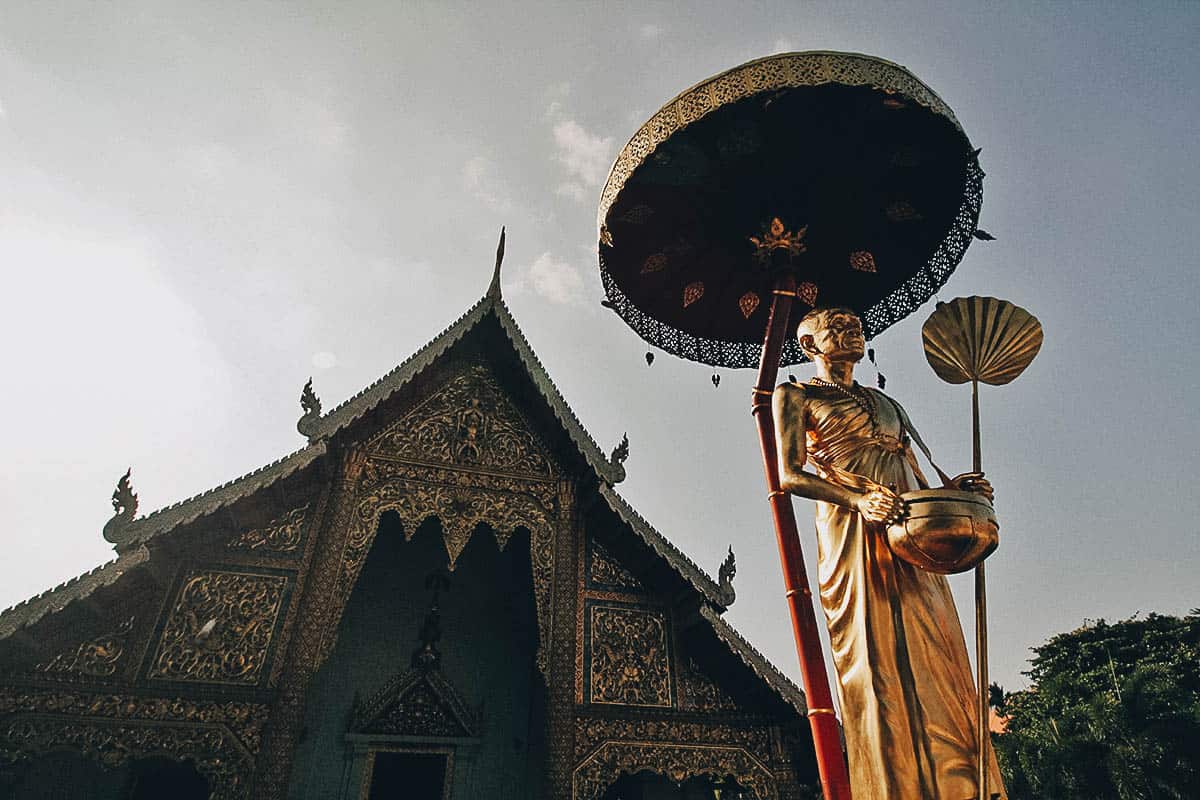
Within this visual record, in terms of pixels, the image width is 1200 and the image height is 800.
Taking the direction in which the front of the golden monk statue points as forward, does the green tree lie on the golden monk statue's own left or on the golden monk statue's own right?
on the golden monk statue's own left

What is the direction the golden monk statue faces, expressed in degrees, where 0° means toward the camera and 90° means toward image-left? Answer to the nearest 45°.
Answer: approximately 315°

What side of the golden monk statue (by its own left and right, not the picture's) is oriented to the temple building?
back
